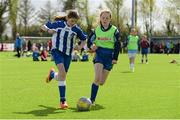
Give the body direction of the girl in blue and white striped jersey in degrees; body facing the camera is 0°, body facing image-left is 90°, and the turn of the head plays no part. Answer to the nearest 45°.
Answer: approximately 0°
